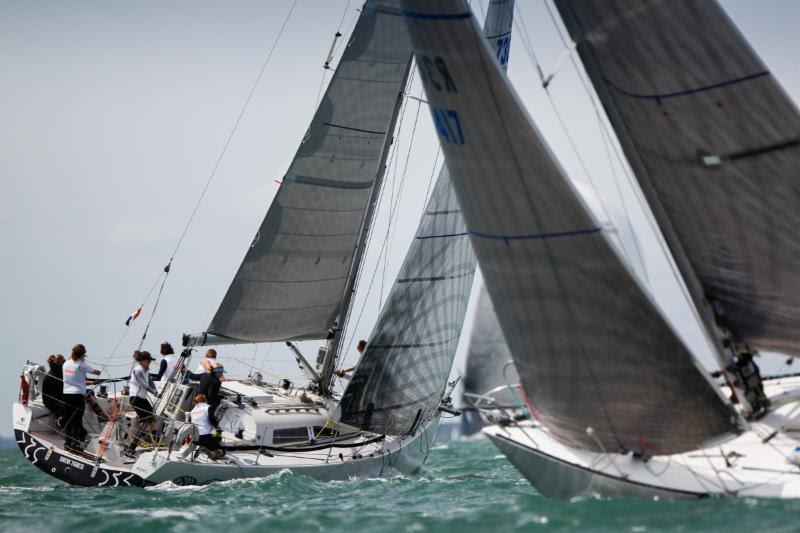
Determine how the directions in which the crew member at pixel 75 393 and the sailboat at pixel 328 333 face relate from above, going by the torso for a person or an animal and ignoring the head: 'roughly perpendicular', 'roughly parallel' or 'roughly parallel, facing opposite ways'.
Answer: roughly parallel

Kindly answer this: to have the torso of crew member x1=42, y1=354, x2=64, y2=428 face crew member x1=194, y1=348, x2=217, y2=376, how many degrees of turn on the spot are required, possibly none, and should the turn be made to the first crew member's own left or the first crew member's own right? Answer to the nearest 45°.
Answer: approximately 45° to the first crew member's own right

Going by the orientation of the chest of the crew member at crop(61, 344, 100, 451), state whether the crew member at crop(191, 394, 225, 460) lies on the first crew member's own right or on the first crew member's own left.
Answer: on the first crew member's own right

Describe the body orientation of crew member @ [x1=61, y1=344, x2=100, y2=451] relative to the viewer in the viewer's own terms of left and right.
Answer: facing away from the viewer and to the right of the viewer

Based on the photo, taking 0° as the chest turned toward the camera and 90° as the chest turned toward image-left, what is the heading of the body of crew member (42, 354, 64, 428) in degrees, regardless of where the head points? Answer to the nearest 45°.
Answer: approximately 225°

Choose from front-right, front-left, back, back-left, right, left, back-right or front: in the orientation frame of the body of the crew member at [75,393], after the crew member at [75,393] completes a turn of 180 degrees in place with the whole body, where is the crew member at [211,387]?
back-left

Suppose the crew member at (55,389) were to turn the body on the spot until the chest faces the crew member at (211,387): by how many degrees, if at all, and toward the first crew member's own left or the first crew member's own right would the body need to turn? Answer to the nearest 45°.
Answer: approximately 45° to the first crew member's own right

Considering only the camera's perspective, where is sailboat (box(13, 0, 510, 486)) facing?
facing away from the viewer and to the right of the viewer

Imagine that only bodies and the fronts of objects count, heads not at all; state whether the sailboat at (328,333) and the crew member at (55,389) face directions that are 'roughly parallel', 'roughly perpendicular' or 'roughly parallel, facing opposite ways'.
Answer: roughly parallel
